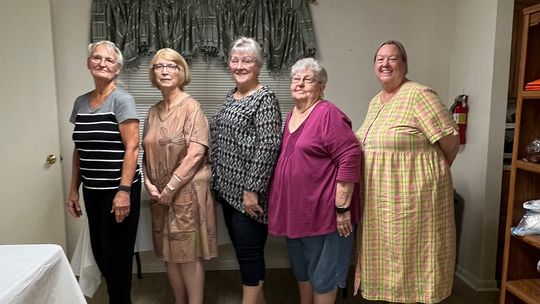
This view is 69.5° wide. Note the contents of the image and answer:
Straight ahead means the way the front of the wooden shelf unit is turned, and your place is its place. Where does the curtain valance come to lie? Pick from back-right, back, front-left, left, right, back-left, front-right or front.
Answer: front-right

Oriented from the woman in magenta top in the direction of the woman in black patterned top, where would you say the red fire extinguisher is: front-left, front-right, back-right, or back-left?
back-right

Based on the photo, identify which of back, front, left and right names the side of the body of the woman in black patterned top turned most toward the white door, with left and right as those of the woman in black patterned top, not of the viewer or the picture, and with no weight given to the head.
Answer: right

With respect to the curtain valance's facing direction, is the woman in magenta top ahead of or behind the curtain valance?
ahead

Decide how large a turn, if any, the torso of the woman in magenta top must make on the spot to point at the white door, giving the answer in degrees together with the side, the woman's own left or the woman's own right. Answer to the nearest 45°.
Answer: approximately 45° to the woman's own right

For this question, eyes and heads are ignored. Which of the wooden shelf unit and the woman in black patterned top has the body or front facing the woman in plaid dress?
the wooden shelf unit

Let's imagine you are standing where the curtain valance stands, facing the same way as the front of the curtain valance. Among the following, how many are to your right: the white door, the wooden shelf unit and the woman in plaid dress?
1

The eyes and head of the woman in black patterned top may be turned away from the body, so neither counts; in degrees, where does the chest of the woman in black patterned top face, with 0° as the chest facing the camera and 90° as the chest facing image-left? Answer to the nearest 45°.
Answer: approximately 45°
